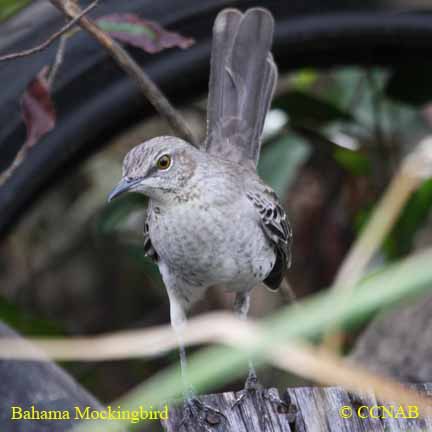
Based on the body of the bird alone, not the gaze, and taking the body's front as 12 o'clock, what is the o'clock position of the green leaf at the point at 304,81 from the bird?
The green leaf is roughly at 5 o'clock from the bird.

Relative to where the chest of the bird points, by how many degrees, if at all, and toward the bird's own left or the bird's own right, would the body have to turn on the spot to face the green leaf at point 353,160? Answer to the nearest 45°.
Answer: approximately 180°

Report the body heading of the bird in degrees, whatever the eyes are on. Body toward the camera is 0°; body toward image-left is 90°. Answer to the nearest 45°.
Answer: approximately 45°

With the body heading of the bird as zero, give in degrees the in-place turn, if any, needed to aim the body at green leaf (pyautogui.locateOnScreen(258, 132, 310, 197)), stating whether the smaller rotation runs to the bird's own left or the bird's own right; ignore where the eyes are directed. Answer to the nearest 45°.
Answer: approximately 135° to the bird's own right

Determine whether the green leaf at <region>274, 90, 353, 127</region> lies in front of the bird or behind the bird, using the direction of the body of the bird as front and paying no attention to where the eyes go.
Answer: behind
